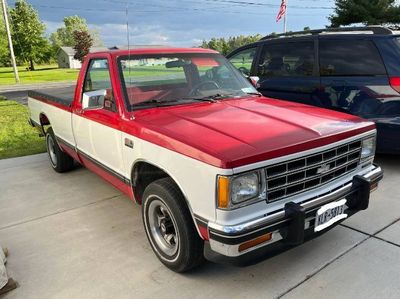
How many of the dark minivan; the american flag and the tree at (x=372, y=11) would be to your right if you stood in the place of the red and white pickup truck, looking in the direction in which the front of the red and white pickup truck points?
0

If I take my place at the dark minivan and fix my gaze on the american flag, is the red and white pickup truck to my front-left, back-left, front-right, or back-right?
back-left

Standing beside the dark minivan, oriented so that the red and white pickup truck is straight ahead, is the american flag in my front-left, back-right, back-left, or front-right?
back-right

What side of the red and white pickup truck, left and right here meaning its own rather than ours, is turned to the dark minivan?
left

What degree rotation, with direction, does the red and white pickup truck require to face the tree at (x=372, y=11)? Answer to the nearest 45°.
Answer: approximately 90° to its left

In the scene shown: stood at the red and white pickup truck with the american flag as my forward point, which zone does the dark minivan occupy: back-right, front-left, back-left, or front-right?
front-right

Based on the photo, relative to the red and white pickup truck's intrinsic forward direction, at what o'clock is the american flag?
The american flag is roughly at 8 o'clock from the red and white pickup truck.

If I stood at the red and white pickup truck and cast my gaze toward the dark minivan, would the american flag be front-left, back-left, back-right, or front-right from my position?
front-left

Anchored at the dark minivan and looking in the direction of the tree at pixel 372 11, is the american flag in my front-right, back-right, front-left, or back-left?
front-left
